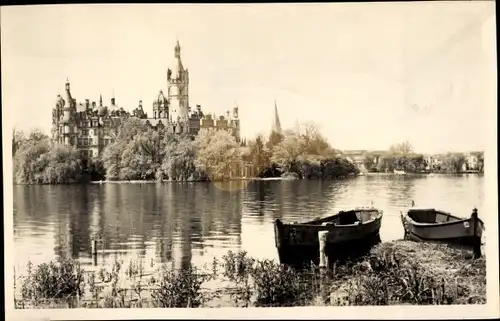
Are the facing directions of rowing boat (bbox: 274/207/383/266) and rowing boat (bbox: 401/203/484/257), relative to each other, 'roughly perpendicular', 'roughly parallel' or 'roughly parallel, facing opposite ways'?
roughly perpendicular
